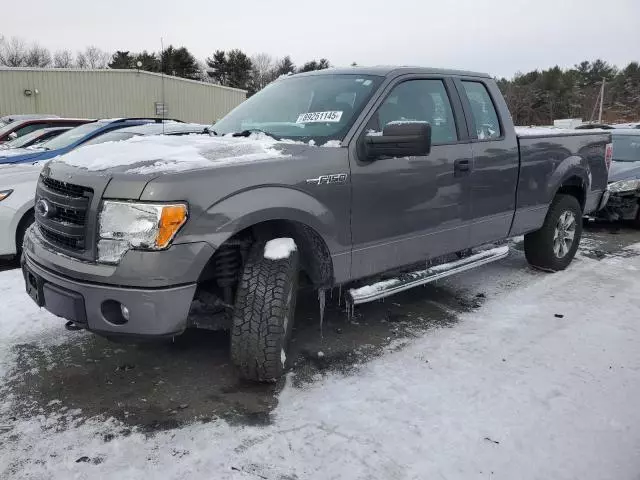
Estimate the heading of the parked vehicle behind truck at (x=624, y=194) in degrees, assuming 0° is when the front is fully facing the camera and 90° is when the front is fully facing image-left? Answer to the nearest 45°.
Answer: approximately 45°

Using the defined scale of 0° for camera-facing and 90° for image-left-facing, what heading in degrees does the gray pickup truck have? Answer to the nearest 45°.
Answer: approximately 45°

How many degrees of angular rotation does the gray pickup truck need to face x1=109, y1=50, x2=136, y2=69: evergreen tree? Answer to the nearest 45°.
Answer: approximately 135° to its right

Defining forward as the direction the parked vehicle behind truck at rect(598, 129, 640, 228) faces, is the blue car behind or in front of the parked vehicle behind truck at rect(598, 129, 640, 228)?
in front

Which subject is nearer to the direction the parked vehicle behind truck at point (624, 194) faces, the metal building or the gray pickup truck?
the gray pickup truck

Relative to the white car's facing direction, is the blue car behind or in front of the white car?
behind

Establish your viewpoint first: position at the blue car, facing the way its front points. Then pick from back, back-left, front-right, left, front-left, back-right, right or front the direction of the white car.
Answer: front-left

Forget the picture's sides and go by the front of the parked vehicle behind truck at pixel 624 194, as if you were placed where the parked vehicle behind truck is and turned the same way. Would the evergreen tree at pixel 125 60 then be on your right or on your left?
on your right

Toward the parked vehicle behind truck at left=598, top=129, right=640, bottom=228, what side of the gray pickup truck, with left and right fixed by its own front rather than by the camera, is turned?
back
